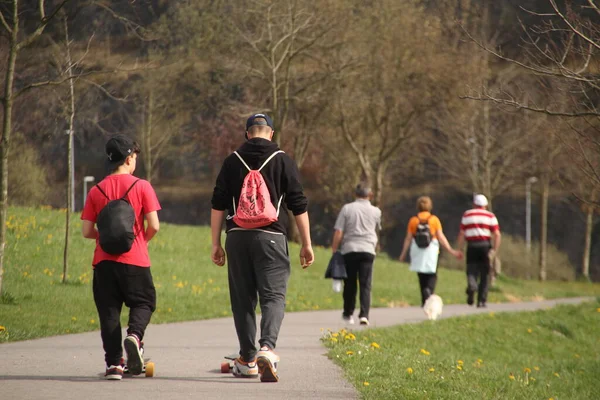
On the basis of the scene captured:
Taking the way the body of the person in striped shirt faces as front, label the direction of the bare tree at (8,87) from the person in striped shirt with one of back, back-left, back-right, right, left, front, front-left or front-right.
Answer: back-left

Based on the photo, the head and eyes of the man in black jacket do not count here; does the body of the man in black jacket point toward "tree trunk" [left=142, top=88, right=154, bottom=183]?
yes

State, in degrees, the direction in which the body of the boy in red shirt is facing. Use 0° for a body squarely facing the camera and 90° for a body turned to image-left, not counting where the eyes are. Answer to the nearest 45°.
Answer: approximately 180°

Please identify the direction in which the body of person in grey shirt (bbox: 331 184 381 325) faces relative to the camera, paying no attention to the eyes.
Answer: away from the camera

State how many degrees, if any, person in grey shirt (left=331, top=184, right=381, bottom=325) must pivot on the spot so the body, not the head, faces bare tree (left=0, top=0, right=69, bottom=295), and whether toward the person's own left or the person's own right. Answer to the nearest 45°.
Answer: approximately 90° to the person's own left

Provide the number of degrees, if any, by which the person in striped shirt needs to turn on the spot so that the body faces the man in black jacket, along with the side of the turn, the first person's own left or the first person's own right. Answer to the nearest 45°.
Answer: approximately 180°

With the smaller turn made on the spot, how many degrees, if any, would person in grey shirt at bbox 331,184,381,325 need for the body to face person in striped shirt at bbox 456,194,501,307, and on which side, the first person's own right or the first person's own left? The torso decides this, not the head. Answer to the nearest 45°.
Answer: approximately 45° to the first person's own right

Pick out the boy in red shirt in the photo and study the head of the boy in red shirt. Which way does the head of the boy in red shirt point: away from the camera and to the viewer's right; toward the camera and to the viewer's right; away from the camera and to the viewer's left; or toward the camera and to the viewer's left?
away from the camera and to the viewer's right

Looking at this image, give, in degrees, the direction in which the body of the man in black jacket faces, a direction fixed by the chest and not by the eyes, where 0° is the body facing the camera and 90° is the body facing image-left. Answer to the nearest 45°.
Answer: approximately 180°
